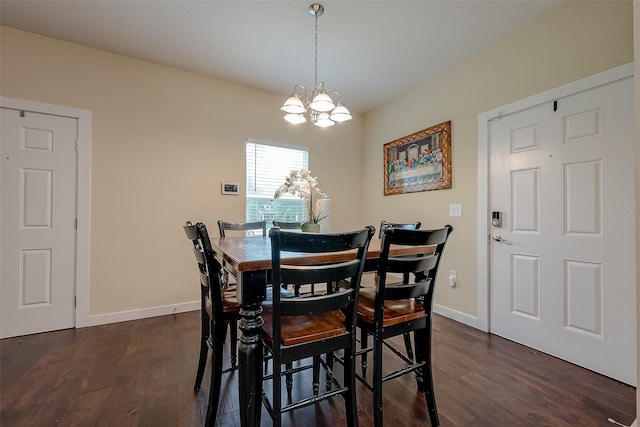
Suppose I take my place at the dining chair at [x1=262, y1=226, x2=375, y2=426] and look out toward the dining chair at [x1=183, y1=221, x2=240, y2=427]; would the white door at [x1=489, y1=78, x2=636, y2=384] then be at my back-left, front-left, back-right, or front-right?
back-right

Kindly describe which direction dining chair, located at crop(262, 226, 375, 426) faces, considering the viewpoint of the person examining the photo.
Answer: facing away from the viewer and to the left of the viewer

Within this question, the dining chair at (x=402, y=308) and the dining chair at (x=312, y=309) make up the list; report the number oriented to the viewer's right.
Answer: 0

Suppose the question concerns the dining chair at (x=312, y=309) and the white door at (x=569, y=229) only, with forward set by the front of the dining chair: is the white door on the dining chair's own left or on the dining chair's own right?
on the dining chair's own right

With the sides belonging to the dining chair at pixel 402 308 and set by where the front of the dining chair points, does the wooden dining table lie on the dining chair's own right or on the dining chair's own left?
on the dining chair's own left

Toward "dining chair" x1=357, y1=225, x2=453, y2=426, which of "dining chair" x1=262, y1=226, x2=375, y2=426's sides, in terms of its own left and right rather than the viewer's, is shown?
right

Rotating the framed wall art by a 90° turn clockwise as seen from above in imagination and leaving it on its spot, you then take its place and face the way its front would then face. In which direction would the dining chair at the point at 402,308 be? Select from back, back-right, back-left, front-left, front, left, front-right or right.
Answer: back-left

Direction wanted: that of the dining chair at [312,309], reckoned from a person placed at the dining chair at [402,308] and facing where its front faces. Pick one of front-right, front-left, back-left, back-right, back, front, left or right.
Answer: left

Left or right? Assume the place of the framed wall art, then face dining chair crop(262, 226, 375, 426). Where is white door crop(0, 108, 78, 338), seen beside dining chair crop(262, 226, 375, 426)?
right

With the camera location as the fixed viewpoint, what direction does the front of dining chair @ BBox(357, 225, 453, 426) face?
facing away from the viewer and to the left of the viewer

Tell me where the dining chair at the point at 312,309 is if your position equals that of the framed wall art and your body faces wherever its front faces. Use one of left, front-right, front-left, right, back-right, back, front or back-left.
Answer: front-left

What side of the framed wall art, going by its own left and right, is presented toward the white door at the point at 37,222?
front

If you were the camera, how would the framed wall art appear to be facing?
facing the viewer and to the left of the viewer

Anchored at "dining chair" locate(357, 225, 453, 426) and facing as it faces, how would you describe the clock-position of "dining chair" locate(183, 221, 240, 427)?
"dining chair" locate(183, 221, 240, 427) is roughly at 10 o'clock from "dining chair" locate(357, 225, 453, 426).
